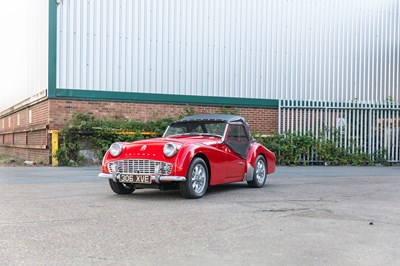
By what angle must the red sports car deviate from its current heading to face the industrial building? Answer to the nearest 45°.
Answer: approximately 135° to its right

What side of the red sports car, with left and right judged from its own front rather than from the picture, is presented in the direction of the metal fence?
back

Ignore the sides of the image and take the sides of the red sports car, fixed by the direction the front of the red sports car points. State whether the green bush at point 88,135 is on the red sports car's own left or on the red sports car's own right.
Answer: on the red sports car's own right

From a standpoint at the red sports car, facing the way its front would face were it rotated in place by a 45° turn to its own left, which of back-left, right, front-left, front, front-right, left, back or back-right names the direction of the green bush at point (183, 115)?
back
